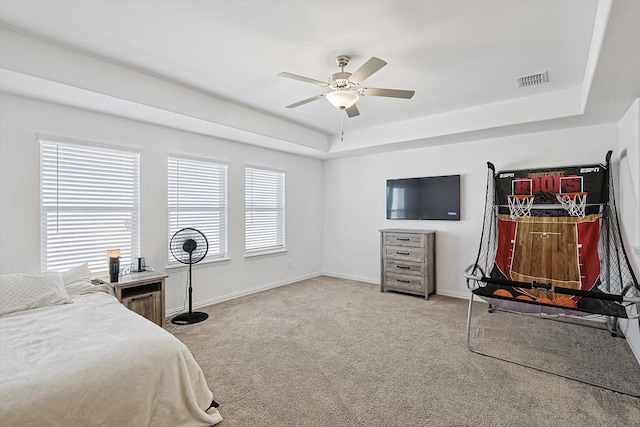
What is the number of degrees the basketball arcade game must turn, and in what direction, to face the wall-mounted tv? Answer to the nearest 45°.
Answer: approximately 90° to its right

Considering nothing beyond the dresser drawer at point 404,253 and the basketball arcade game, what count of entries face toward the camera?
2

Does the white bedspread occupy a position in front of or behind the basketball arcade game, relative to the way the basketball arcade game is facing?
in front

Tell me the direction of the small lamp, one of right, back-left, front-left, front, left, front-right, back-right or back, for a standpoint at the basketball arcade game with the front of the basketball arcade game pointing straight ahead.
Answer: front-right

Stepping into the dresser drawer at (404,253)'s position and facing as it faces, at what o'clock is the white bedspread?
The white bedspread is roughly at 1 o'clock from the dresser drawer.

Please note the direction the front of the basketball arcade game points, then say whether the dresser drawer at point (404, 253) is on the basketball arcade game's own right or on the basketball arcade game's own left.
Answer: on the basketball arcade game's own right

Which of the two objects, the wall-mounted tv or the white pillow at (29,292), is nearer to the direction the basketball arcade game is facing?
the white pillow

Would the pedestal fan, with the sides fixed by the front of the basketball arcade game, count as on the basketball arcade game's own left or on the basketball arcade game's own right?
on the basketball arcade game's own right

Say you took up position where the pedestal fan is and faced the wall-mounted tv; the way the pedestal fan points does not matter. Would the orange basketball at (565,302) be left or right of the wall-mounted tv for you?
right
